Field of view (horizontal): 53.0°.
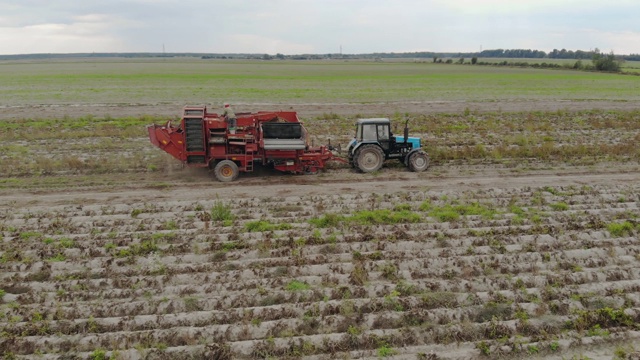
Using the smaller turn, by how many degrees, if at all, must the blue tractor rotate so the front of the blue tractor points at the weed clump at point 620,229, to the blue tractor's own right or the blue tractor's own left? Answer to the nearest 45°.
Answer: approximately 45° to the blue tractor's own right

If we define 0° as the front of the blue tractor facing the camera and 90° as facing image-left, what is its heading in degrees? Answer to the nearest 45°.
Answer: approximately 270°
